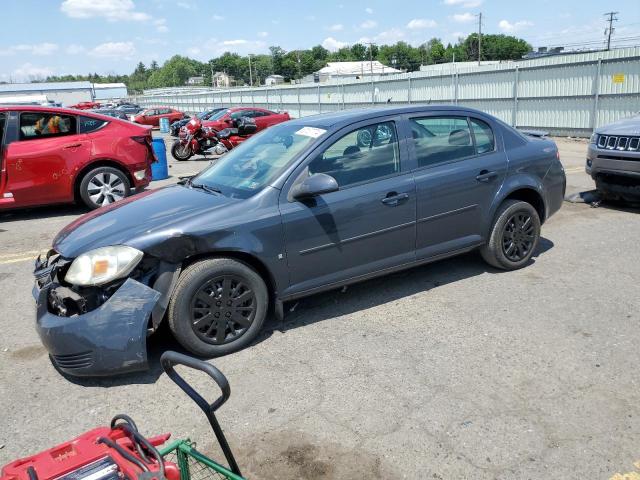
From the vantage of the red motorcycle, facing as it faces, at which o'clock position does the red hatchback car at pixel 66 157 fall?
The red hatchback car is roughly at 11 o'clock from the red motorcycle.

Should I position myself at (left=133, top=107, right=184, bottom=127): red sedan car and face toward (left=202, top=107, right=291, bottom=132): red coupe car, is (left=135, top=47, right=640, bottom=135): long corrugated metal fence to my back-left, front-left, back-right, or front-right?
front-left

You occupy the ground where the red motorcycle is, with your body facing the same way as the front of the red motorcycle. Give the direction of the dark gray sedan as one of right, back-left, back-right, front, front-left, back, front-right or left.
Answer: front-left

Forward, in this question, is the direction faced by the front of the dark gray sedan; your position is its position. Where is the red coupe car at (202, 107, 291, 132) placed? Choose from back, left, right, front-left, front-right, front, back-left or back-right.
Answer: back-right

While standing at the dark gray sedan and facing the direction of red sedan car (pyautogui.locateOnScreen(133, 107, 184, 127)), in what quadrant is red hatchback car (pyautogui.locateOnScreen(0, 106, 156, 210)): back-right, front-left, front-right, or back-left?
front-left

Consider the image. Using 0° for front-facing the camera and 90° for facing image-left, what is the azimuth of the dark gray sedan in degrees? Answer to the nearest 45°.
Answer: approximately 45°

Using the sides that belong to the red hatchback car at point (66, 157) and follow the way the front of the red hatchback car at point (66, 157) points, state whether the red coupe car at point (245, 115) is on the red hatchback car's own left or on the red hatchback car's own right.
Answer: on the red hatchback car's own right

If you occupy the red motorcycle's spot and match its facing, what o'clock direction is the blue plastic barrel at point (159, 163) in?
The blue plastic barrel is roughly at 11 o'clock from the red motorcycle.

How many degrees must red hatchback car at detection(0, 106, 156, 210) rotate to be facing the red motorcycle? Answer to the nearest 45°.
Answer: approximately 135° to its right

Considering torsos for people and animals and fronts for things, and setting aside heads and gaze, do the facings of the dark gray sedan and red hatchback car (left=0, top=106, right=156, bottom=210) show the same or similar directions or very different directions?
same or similar directions

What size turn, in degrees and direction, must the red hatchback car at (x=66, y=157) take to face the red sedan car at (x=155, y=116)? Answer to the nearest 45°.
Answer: approximately 90° to its right

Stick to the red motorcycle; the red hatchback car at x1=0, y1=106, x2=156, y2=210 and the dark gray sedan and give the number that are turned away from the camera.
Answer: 0

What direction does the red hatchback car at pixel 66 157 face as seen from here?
to the viewer's left

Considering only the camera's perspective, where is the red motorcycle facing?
facing the viewer and to the left of the viewer
